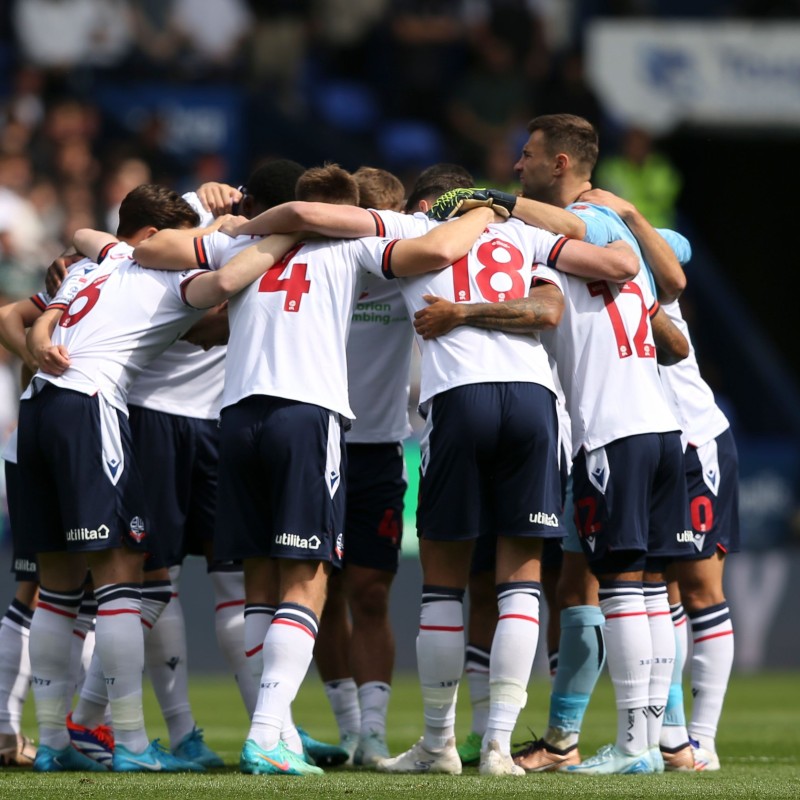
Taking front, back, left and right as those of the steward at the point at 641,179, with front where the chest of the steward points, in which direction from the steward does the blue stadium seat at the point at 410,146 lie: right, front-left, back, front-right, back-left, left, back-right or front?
right

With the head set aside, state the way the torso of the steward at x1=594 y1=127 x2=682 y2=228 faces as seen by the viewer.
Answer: toward the camera

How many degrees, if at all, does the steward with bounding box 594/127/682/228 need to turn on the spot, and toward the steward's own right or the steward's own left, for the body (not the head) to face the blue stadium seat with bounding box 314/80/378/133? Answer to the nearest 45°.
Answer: approximately 90° to the steward's own right
